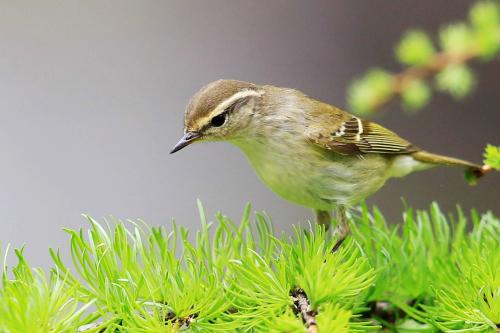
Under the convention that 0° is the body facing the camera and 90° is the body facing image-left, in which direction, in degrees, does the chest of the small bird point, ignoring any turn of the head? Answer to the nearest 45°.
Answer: approximately 90°
